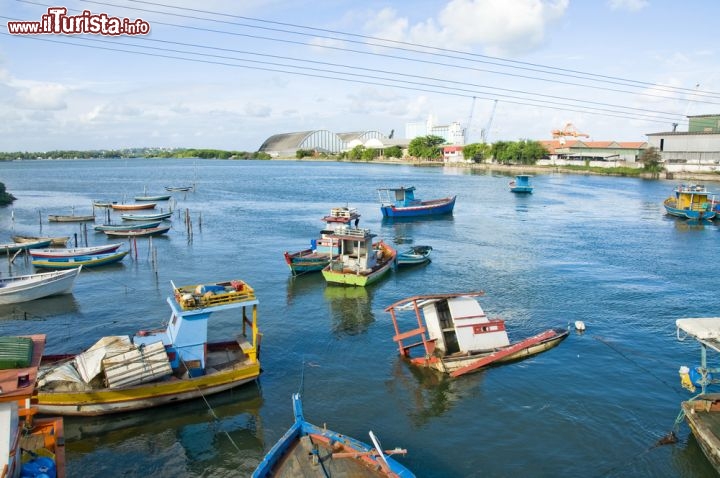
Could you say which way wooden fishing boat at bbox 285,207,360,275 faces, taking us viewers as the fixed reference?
facing the viewer and to the left of the viewer

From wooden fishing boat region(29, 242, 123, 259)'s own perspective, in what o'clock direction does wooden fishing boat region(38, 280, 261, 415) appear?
wooden fishing boat region(38, 280, 261, 415) is roughly at 3 o'clock from wooden fishing boat region(29, 242, 123, 259).

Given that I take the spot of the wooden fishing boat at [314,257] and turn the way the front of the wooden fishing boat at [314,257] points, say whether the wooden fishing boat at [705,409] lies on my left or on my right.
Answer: on my left

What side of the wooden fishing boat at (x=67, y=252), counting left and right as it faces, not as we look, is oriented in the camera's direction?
right

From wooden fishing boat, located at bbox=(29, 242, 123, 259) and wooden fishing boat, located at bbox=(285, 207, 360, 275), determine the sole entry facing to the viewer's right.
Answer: wooden fishing boat, located at bbox=(29, 242, 123, 259)

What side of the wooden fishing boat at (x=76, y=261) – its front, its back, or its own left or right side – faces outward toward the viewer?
right

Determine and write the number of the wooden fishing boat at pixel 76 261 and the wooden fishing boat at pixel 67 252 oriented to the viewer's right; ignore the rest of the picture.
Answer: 2
